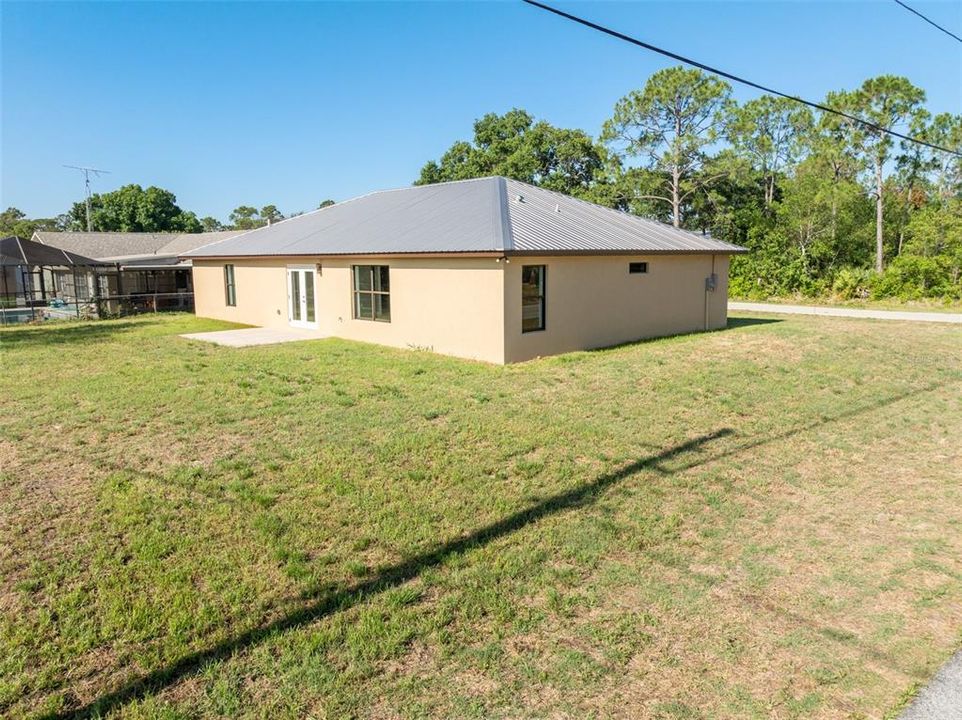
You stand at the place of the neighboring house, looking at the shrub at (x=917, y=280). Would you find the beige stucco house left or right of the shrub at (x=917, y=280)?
right

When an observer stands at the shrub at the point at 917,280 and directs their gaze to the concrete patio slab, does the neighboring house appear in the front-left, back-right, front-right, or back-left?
front-right

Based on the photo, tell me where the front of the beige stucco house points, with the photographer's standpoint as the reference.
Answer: facing away from the viewer and to the right of the viewer

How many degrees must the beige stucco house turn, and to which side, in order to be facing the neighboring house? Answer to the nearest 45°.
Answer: approximately 90° to its left

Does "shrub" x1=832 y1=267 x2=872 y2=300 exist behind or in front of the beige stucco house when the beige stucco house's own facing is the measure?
in front

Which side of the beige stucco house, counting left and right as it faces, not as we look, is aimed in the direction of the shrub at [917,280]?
front

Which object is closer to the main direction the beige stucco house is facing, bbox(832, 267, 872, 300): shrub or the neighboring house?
the shrub

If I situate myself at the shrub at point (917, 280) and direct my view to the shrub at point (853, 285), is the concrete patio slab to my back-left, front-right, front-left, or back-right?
front-left
